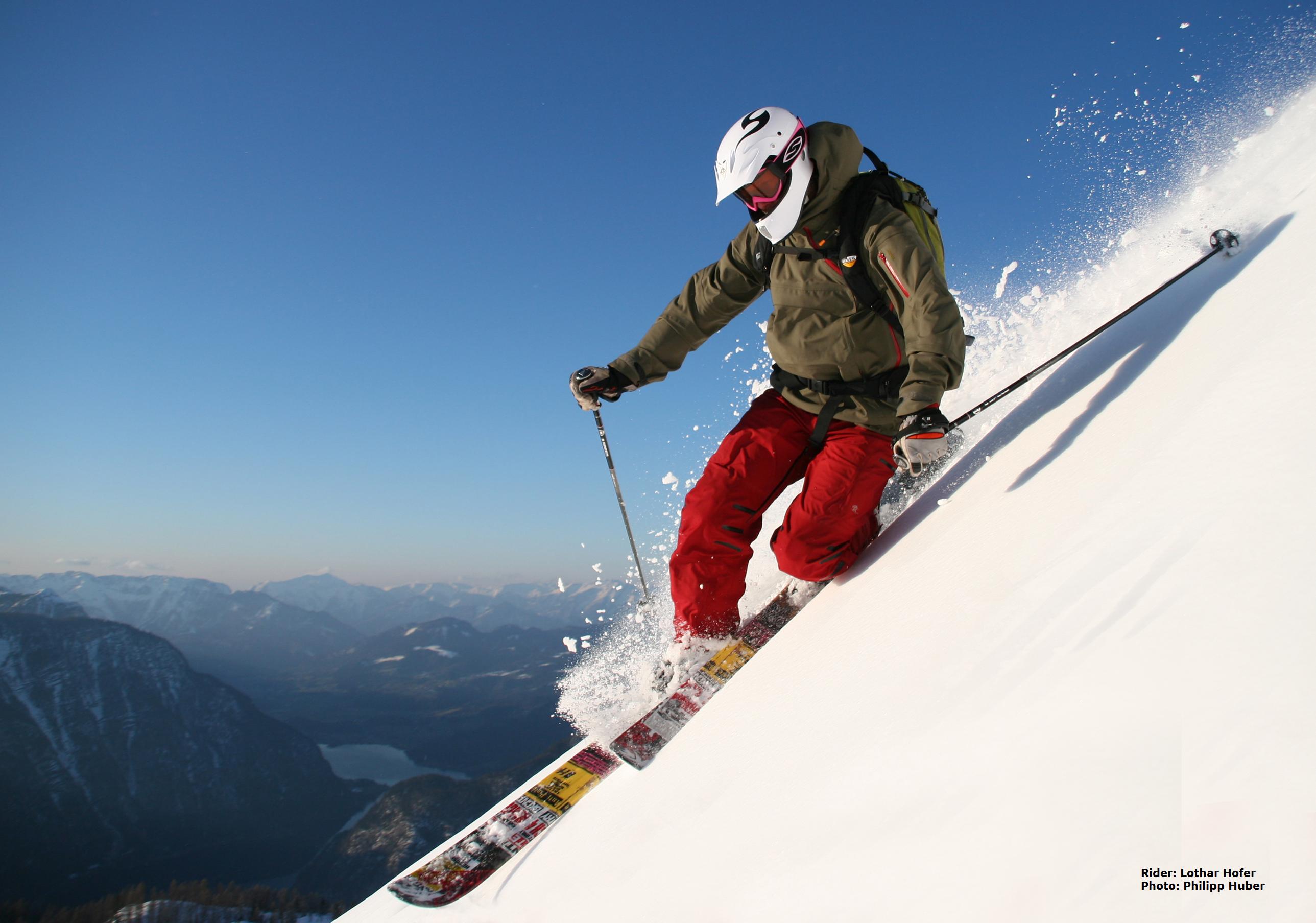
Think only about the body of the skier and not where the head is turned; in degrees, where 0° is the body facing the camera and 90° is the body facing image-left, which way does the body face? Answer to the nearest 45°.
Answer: approximately 45°
